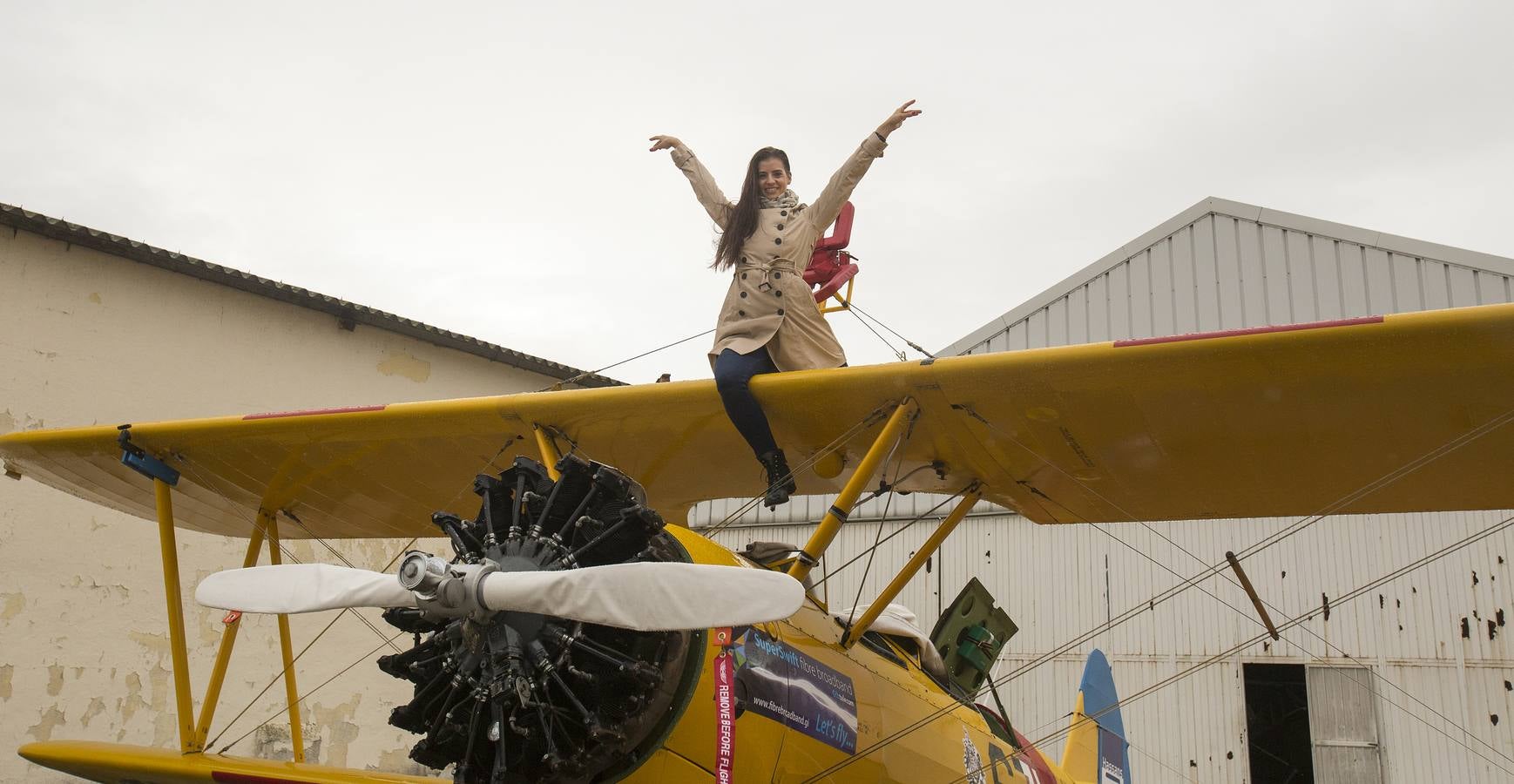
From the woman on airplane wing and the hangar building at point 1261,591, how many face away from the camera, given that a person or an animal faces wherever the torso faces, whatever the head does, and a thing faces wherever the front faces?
0

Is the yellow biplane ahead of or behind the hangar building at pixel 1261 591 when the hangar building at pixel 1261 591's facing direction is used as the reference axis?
ahead

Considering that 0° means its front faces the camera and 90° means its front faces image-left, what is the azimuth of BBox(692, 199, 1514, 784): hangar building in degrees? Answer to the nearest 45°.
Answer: approximately 45°

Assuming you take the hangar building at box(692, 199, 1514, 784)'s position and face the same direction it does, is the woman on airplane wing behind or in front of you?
in front

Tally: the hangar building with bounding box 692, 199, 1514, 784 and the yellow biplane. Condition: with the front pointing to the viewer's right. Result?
0

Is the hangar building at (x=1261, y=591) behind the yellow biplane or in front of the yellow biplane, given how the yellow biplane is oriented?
behind

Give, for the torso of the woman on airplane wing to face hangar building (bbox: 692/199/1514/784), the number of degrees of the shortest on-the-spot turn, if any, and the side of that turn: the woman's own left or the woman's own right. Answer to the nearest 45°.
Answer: approximately 135° to the woman's own left
